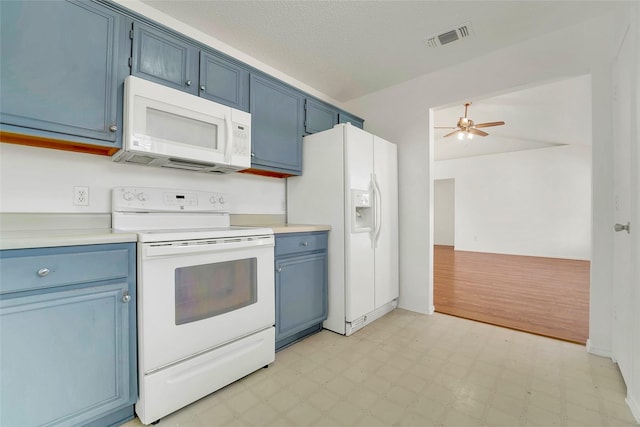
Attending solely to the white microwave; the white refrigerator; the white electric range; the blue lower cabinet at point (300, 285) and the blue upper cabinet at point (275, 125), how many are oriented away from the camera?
0

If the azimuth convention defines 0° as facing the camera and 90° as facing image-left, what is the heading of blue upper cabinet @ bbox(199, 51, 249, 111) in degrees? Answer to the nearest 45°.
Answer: approximately 315°

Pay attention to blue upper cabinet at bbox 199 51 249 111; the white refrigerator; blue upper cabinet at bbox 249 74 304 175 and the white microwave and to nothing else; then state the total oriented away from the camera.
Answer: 0

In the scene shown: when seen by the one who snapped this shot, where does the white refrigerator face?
facing the viewer and to the right of the viewer

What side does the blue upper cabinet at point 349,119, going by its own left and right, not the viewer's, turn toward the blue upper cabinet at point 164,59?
right

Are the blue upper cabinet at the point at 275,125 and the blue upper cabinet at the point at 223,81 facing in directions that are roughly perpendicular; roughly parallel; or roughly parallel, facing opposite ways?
roughly parallel

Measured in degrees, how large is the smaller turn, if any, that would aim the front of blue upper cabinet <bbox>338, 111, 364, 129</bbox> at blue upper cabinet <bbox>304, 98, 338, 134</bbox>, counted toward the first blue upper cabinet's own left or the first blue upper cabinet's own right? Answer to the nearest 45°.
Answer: approximately 90° to the first blue upper cabinet's own right

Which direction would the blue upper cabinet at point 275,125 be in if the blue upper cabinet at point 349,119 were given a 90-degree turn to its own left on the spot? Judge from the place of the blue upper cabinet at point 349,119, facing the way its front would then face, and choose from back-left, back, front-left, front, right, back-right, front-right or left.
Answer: back
